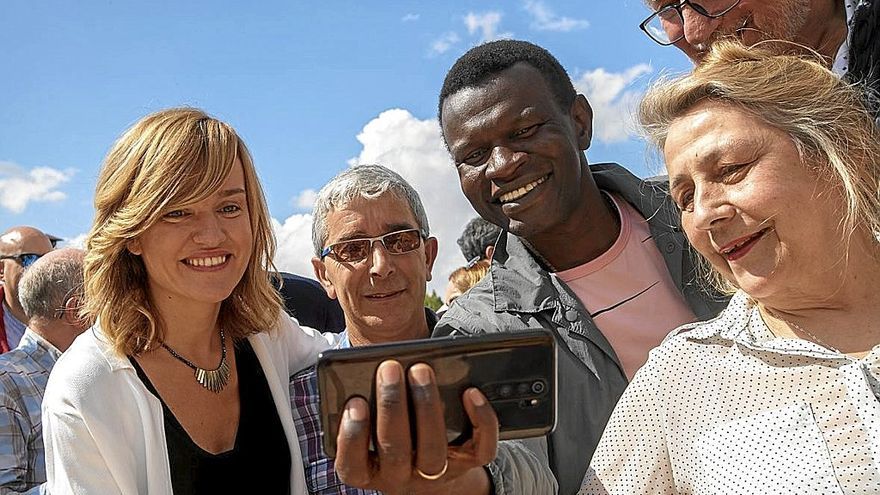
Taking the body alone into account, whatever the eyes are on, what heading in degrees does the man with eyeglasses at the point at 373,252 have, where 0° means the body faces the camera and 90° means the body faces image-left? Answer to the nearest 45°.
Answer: approximately 0°

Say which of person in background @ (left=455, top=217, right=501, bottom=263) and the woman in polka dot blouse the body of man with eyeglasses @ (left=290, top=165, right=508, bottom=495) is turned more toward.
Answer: the woman in polka dot blouse

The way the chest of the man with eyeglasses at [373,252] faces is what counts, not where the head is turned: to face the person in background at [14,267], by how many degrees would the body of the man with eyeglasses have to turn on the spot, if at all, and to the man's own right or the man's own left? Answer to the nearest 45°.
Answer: approximately 135° to the man's own right

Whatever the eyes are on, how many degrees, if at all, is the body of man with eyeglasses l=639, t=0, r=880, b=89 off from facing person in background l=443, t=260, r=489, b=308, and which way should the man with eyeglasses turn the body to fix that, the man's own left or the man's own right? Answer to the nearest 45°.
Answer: approximately 90° to the man's own right

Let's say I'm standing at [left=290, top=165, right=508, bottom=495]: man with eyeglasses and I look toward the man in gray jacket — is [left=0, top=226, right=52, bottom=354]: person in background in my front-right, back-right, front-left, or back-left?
back-left

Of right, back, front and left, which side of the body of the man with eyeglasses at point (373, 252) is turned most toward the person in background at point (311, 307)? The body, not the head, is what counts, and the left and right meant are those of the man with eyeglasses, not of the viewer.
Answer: back
